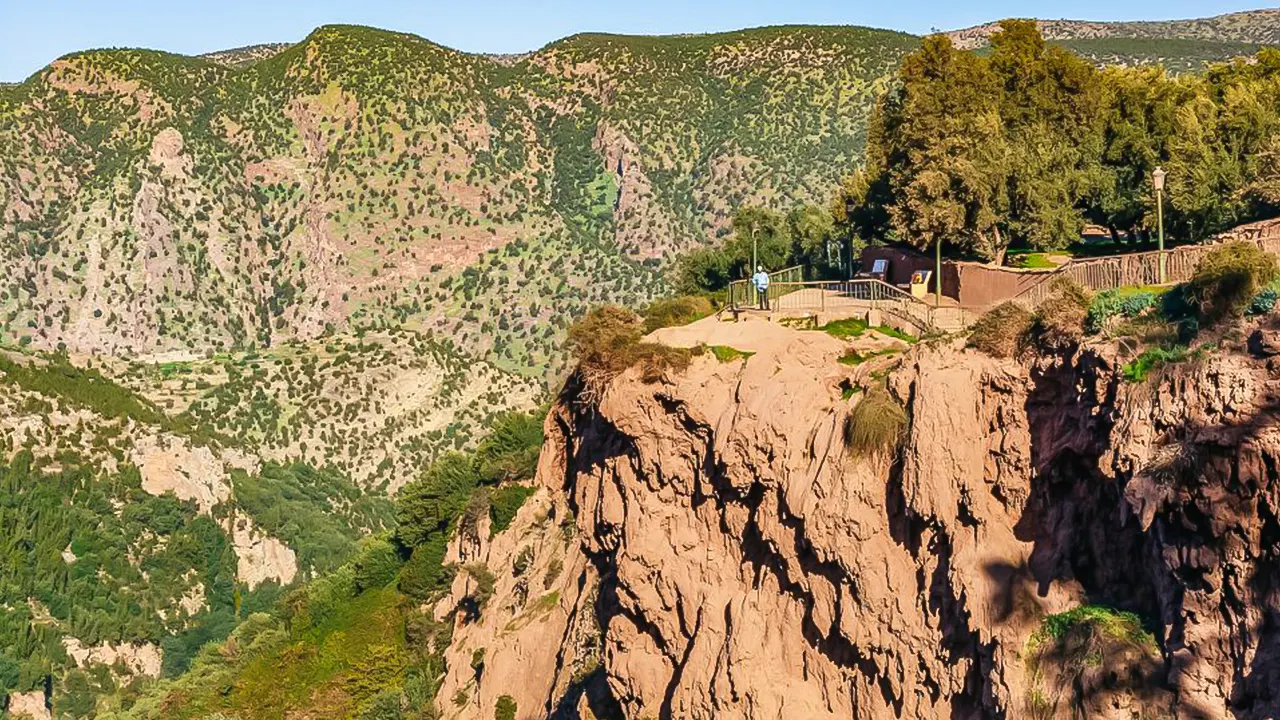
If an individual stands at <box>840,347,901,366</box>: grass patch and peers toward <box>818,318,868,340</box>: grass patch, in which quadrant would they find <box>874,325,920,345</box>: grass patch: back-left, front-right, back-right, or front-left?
front-right
